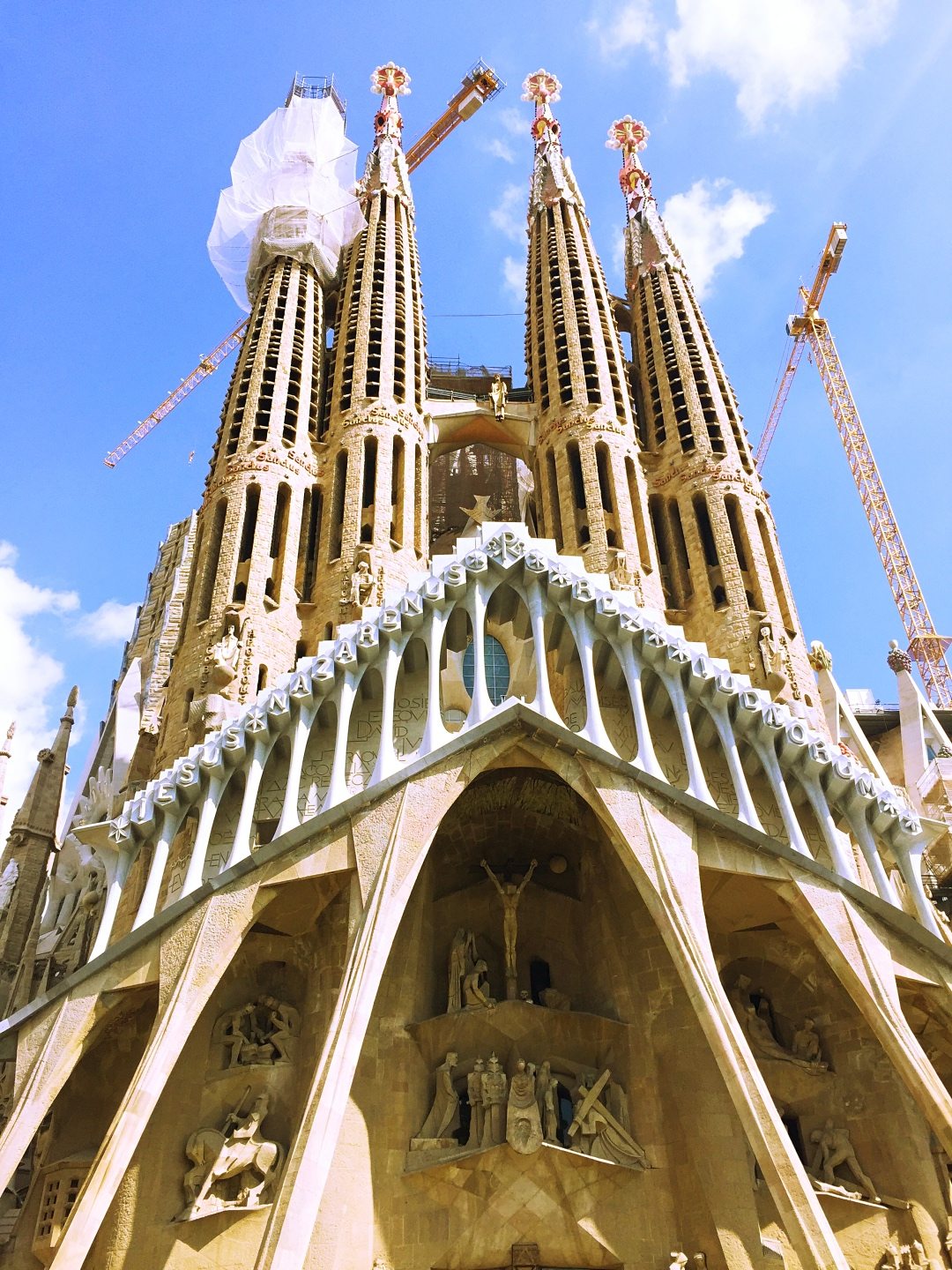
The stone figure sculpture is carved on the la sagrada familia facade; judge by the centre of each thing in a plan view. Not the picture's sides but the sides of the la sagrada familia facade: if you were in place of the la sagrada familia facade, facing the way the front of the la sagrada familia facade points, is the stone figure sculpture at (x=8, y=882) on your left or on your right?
on your right

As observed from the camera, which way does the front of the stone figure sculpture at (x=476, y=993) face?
facing to the right of the viewer

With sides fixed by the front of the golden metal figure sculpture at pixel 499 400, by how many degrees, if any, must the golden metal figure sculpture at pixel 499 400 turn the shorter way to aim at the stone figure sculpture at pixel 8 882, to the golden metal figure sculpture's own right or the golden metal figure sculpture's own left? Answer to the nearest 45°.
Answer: approximately 90° to the golden metal figure sculpture's own right

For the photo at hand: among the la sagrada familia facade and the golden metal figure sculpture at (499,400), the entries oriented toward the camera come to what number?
2

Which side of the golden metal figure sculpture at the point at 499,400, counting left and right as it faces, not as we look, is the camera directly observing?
front

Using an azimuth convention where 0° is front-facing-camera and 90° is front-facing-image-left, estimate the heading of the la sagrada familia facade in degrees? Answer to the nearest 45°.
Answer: approximately 0°

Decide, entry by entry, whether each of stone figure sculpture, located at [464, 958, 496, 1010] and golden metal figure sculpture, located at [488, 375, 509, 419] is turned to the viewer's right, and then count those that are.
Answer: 1

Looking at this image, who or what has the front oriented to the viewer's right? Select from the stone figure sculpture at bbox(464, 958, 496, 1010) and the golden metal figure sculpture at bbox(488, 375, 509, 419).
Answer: the stone figure sculpture at bbox(464, 958, 496, 1010)

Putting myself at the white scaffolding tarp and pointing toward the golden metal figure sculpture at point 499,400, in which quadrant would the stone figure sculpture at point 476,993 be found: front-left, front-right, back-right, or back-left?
front-right
